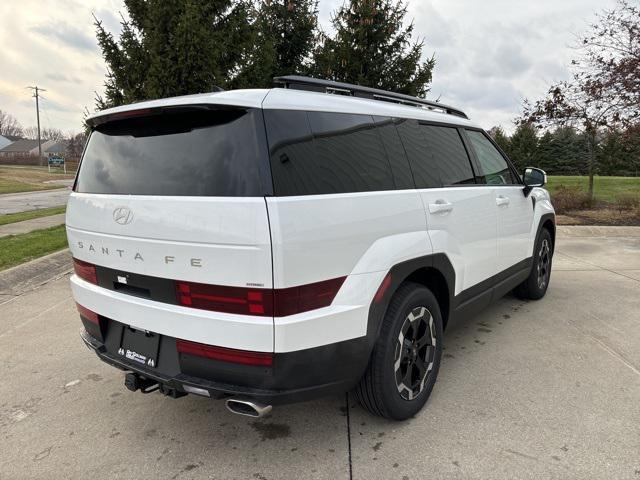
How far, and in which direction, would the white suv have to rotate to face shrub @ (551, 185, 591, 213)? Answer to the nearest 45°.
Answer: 0° — it already faces it

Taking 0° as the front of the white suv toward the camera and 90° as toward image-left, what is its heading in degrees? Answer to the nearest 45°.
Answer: approximately 225°

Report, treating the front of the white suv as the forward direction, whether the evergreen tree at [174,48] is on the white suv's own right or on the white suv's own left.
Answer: on the white suv's own left

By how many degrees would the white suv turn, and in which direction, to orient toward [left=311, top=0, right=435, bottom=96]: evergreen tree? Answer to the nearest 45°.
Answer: approximately 45° to its left
